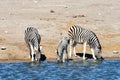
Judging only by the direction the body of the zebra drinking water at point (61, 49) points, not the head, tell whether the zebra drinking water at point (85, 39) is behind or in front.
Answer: behind

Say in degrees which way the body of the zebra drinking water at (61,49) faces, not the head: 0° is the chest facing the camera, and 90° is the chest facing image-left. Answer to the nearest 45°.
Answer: approximately 45°

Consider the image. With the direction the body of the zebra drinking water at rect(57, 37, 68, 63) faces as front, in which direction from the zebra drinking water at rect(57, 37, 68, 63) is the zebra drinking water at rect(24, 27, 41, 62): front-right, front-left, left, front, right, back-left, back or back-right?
front-right
